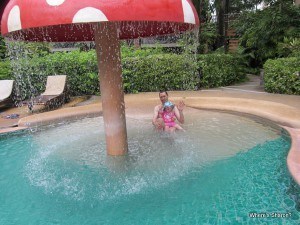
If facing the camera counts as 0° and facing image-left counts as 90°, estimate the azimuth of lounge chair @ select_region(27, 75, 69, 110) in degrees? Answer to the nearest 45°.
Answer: approximately 45°

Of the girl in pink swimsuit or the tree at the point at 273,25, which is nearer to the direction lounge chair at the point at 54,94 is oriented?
the girl in pink swimsuit

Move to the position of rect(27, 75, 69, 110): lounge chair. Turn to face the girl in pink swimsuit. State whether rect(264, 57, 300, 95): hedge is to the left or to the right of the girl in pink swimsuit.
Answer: left

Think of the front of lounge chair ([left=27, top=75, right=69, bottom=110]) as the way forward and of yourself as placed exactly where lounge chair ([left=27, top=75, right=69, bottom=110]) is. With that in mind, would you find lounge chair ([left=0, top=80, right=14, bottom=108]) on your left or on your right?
on your right

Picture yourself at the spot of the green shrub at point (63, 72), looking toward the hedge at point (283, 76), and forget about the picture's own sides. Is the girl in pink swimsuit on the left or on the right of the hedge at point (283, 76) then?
right

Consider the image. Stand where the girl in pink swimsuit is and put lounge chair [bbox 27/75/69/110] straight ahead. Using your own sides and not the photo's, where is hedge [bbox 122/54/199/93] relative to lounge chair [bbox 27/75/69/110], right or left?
right

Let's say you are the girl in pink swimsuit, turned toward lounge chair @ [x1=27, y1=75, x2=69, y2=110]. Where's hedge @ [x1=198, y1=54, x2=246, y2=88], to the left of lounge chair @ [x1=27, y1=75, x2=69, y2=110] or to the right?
right

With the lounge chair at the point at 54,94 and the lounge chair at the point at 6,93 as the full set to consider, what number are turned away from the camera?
0
